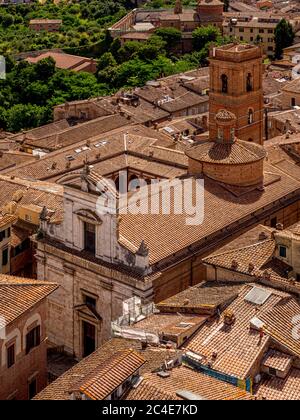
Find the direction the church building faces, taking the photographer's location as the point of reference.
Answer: facing the viewer and to the left of the viewer
